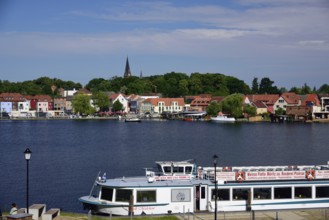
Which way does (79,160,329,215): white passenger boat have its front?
to the viewer's left
